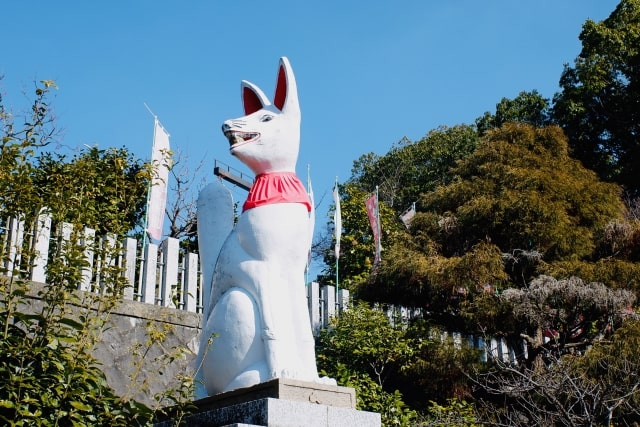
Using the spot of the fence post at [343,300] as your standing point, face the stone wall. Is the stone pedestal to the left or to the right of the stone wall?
left

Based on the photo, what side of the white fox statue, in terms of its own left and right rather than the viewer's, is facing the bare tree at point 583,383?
left

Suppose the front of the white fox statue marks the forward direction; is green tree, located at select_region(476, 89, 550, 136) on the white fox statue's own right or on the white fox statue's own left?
on the white fox statue's own left

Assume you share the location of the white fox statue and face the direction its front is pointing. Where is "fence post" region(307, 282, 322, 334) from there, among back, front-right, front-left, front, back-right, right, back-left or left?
back-left

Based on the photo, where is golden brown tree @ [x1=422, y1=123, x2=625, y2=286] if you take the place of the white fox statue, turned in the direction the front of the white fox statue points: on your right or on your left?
on your left

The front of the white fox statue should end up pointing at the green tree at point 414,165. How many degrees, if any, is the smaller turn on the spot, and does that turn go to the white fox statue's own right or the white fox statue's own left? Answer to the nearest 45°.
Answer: approximately 135° to the white fox statue's own left

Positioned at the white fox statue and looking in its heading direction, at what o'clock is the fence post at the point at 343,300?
The fence post is roughly at 8 o'clock from the white fox statue.

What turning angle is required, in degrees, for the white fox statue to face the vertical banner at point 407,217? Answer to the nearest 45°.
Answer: approximately 135° to its left

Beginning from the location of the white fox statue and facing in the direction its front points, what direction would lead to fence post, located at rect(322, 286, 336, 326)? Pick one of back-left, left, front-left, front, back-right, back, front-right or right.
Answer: back-left

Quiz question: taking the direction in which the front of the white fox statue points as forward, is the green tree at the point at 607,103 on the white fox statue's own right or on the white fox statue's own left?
on the white fox statue's own left
